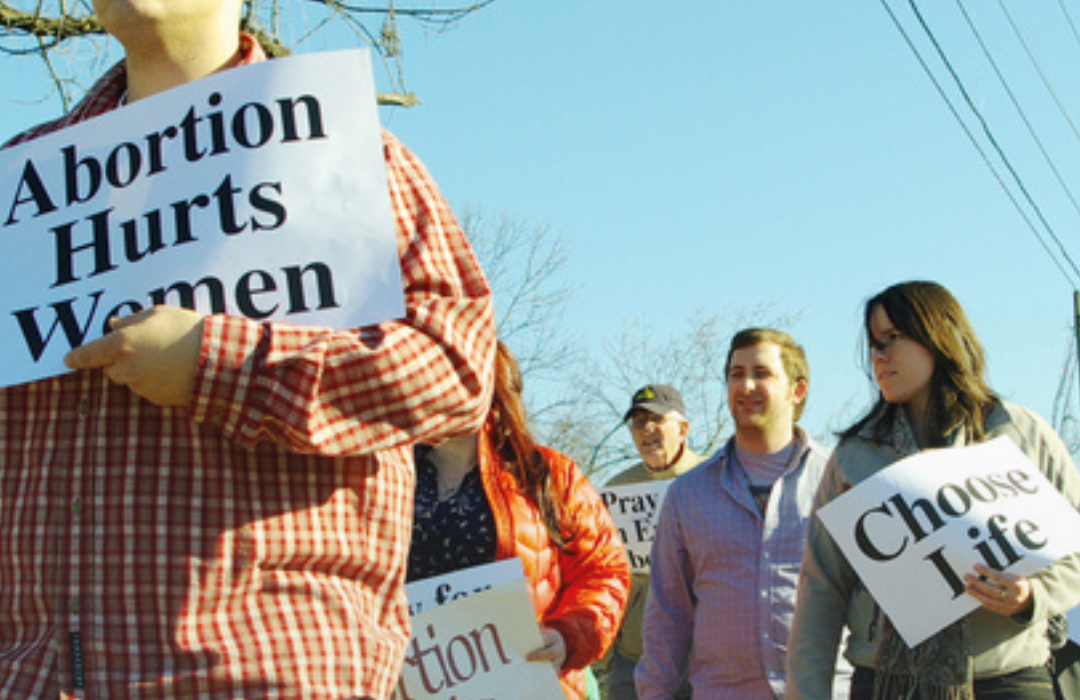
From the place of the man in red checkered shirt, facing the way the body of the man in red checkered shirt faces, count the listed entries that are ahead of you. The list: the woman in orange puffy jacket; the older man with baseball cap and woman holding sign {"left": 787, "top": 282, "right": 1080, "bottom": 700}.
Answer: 0

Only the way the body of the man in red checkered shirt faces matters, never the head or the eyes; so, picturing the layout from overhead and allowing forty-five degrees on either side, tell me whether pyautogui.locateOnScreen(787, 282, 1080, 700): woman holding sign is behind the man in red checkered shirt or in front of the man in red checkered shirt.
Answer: behind

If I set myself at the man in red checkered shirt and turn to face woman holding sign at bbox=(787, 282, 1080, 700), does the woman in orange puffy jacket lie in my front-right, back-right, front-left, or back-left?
front-left

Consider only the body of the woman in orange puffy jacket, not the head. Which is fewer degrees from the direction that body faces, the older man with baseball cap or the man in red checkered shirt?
the man in red checkered shirt

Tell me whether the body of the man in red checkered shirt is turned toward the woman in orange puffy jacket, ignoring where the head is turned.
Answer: no

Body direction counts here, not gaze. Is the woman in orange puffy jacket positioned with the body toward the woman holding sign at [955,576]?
no

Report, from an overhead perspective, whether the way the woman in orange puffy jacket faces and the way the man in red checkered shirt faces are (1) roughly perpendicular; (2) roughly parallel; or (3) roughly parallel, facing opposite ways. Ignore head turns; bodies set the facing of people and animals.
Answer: roughly parallel

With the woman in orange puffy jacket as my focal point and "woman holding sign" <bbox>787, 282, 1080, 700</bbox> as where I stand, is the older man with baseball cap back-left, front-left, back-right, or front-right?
front-right

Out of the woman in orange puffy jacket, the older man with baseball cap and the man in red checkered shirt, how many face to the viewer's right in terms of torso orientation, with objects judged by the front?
0

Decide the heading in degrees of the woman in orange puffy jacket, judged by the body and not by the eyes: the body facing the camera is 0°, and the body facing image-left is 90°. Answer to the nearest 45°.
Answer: approximately 45°

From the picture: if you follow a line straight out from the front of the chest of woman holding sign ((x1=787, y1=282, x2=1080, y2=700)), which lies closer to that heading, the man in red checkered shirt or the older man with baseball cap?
the man in red checkered shirt

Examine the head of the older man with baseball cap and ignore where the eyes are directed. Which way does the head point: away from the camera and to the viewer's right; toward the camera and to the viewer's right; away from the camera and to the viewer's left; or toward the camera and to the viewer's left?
toward the camera and to the viewer's left

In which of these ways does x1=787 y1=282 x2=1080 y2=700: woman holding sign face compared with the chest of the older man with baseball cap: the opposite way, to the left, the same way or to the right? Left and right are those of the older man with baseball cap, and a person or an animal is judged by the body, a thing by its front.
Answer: the same way

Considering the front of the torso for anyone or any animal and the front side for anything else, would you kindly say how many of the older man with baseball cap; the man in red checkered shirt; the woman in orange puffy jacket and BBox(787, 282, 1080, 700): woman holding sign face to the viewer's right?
0

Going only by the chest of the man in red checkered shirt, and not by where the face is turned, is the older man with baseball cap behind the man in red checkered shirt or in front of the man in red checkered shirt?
behind

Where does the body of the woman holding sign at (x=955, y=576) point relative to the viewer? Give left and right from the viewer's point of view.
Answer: facing the viewer and to the left of the viewer
